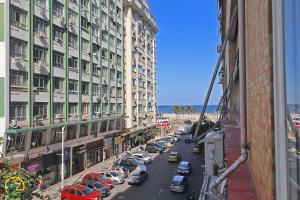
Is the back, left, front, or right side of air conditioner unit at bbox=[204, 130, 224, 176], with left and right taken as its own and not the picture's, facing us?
left
